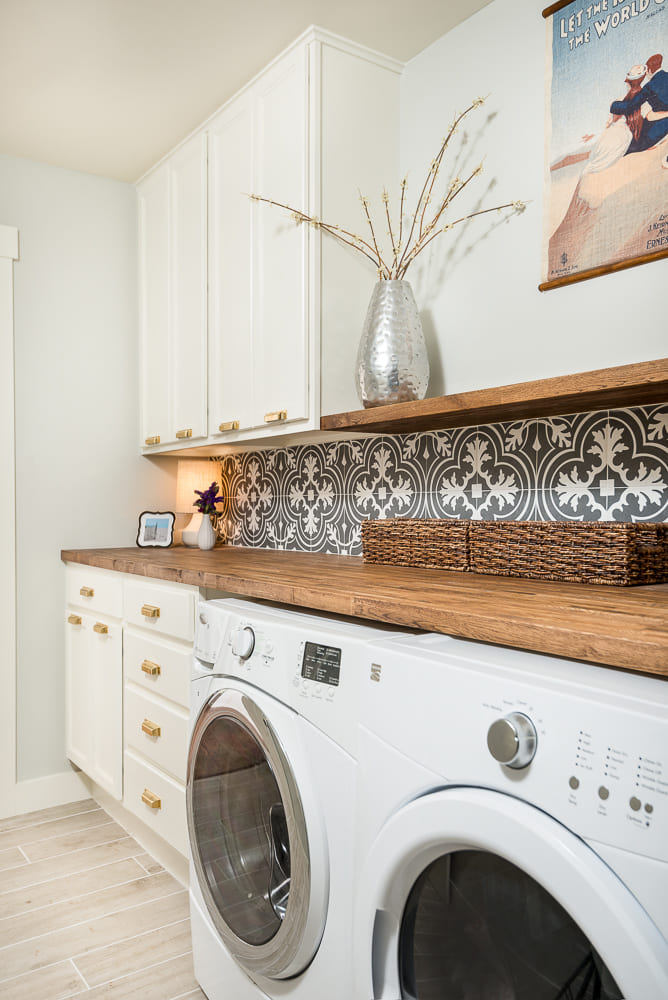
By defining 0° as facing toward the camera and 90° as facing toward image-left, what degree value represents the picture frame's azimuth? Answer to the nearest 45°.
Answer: approximately 0°
